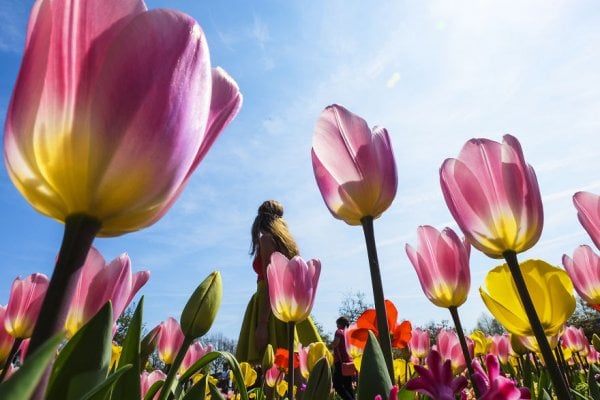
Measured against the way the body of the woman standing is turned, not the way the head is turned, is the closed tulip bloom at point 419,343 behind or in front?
behind

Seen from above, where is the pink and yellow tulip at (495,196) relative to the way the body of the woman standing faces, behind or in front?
behind

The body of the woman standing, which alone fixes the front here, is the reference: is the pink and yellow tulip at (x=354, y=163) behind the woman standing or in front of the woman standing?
behind

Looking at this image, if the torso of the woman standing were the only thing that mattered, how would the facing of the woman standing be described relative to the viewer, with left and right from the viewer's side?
facing away from the viewer and to the left of the viewer

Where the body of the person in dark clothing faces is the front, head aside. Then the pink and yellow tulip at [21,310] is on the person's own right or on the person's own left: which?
on the person's own left

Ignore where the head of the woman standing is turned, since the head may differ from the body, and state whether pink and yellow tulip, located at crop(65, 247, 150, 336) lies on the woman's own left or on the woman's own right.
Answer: on the woman's own left
